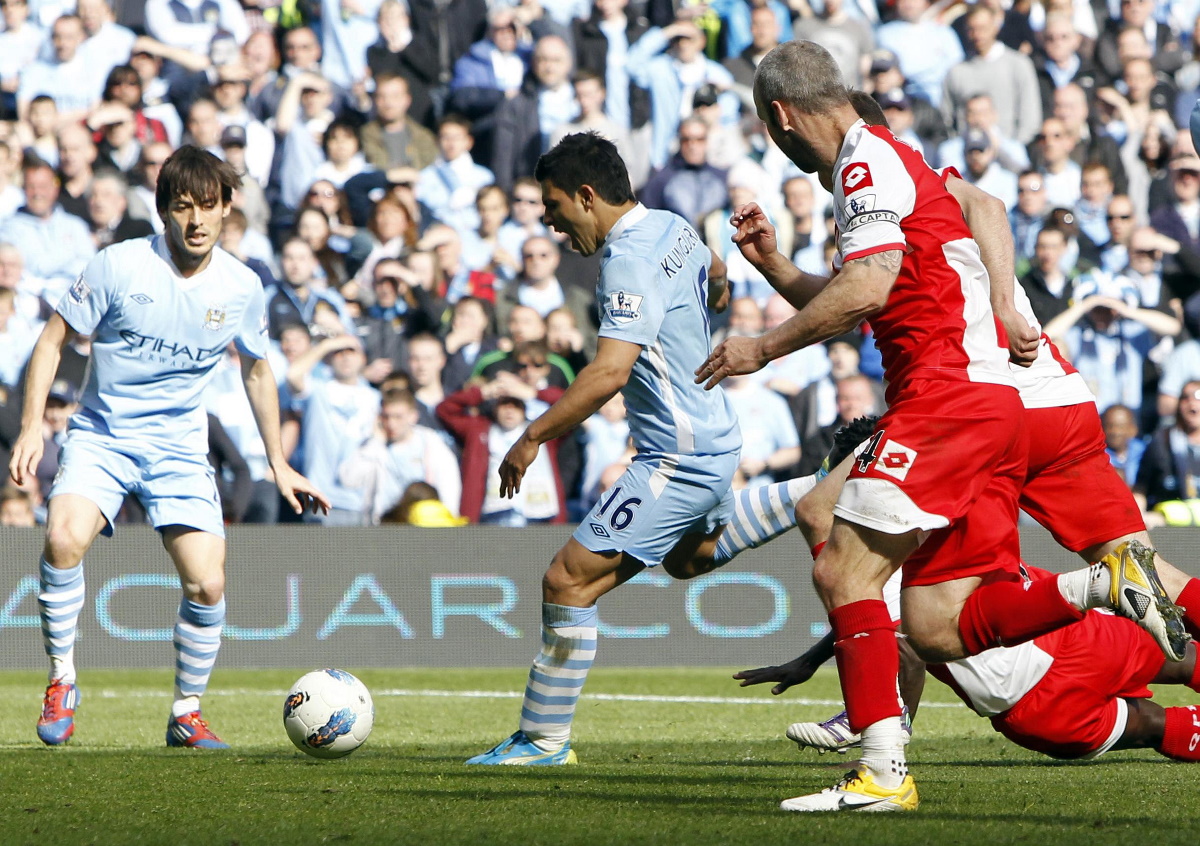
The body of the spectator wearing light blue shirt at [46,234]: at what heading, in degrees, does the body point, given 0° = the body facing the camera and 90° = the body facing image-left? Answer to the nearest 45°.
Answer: approximately 0°

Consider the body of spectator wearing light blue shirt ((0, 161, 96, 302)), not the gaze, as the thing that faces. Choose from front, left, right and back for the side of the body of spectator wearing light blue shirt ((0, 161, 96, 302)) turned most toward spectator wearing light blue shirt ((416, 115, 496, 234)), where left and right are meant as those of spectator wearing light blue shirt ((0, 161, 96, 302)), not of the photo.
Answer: left

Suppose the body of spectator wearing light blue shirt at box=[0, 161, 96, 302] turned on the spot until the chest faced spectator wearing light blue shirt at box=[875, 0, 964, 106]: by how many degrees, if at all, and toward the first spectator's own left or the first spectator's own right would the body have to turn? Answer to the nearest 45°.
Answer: approximately 90° to the first spectator's own left

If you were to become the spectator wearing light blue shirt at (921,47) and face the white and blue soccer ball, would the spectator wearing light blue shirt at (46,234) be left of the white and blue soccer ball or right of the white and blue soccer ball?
right

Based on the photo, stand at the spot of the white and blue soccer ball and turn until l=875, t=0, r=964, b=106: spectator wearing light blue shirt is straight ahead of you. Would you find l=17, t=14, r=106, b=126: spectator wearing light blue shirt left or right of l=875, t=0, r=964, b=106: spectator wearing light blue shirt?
left

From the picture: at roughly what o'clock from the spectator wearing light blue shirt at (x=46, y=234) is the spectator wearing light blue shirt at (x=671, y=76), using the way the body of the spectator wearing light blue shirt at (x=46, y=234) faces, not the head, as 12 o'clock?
the spectator wearing light blue shirt at (x=671, y=76) is roughly at 9 o'clock from the spectator wearing light blue shirt at (x=46, y=234).

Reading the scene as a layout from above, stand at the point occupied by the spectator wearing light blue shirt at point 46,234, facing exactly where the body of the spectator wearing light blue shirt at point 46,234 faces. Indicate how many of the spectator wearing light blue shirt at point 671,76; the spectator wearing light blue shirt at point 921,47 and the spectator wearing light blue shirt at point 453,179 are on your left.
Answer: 3

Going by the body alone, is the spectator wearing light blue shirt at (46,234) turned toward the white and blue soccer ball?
yes

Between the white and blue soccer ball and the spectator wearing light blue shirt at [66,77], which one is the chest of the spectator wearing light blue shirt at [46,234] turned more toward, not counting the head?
the white and blue soccer ball

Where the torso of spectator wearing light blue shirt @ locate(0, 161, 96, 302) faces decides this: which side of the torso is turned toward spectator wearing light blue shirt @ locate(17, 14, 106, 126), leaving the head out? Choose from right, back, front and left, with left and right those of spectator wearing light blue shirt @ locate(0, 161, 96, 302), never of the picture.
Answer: back
